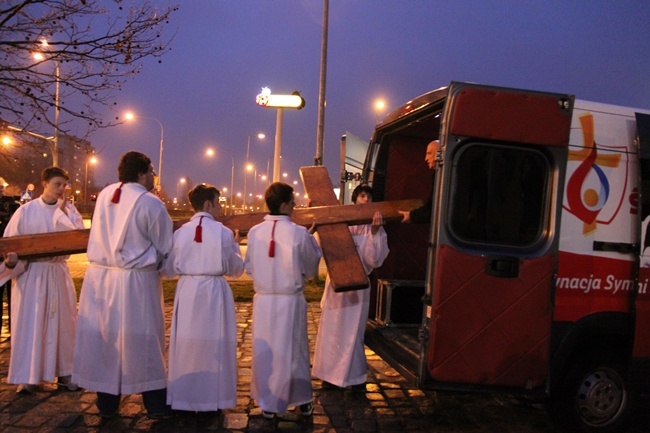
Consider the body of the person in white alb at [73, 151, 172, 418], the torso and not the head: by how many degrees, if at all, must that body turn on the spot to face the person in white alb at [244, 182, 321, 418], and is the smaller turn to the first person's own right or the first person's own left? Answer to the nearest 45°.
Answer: approximately 45° to the first person's own right

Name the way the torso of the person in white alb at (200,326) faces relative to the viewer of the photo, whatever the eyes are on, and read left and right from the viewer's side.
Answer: facing away from the viewer

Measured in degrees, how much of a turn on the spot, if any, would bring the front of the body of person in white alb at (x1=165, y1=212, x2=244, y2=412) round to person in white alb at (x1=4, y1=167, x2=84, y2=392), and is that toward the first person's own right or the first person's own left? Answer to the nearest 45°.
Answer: approximately 45° to the first person's own left

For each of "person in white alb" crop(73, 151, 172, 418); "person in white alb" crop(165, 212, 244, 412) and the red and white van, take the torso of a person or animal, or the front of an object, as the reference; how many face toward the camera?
0

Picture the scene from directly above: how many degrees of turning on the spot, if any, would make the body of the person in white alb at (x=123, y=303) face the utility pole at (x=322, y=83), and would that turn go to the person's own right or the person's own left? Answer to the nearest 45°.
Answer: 0° — they already face it

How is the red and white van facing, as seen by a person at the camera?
facing away from the viewer and to the right of the viewer

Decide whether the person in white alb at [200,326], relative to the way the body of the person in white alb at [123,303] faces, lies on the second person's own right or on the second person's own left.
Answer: on the second person's own right

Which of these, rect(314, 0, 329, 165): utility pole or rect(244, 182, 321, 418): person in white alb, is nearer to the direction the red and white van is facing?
the utility pole

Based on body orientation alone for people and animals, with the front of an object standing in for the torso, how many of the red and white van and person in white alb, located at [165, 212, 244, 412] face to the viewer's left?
0

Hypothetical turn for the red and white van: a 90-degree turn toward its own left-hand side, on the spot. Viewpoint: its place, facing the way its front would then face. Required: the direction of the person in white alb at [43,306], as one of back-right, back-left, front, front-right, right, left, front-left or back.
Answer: front-left

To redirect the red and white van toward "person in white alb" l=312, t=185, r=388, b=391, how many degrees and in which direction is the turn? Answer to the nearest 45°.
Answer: approximately 135° to its left

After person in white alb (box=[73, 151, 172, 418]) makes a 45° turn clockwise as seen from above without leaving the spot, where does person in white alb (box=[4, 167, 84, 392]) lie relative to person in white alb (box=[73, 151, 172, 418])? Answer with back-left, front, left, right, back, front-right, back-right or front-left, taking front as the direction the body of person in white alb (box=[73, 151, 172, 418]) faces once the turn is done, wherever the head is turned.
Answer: back-left

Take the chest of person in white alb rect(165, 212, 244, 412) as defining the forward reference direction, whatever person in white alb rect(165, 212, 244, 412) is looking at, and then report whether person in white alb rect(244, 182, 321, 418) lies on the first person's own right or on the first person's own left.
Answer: on the first person's own right

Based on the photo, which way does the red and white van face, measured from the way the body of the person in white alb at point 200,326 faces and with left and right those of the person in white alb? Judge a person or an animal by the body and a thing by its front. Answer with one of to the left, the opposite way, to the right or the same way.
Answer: to the right

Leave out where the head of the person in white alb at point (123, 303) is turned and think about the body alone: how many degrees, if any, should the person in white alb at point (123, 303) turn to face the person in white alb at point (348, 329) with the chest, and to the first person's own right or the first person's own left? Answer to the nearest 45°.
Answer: approximately 45° to the first person's own right

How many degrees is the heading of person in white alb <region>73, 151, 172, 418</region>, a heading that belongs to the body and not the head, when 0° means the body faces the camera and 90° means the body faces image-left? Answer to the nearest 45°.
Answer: approximately 225°

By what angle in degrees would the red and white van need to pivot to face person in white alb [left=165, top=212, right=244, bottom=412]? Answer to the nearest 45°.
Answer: approximately 135° to its left

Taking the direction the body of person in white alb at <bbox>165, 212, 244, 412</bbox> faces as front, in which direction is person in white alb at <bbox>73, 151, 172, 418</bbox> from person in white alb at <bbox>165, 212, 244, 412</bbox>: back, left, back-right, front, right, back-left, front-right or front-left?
left
